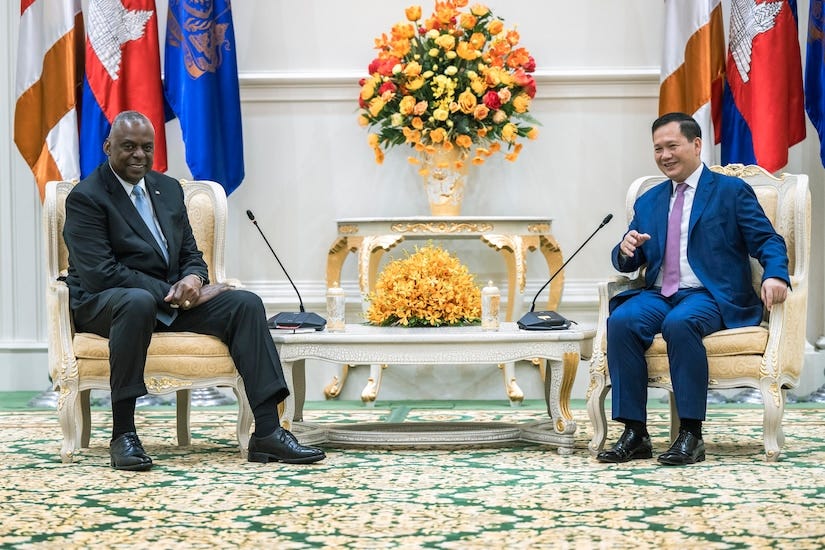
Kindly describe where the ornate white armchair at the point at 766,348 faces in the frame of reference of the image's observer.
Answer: facing the viewer and to the left of the viewer

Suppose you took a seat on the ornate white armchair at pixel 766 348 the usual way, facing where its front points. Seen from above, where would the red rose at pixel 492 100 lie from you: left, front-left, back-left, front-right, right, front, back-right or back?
right

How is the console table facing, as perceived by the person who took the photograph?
facing the viewer

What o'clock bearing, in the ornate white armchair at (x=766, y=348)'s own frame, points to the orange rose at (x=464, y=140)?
The orange rose is roughly at 3 o'clock from the ornate white armchair.

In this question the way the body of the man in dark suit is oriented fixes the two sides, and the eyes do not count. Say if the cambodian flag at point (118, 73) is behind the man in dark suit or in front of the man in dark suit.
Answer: behind

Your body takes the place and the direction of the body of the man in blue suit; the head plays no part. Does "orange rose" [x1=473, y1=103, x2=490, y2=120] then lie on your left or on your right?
on your right

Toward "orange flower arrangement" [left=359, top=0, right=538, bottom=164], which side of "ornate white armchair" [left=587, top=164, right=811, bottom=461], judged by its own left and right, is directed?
right

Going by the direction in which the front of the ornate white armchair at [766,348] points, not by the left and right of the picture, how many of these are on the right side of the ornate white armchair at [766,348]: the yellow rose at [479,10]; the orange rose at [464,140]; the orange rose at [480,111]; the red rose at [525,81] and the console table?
5

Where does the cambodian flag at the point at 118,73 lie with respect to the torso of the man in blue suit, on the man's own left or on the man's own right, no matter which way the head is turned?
on the man's own right

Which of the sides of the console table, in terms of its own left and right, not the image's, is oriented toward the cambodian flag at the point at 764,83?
left

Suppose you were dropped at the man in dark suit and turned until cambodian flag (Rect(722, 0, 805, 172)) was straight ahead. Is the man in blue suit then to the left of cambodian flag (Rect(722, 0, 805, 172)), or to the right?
right

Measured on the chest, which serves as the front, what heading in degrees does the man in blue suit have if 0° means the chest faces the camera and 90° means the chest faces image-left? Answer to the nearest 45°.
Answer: approximately 45°

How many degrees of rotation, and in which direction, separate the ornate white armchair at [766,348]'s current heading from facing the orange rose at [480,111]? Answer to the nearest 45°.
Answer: approximately 90° to its right

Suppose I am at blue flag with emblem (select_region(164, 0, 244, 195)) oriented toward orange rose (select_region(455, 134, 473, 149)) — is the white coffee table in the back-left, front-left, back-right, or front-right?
front-right

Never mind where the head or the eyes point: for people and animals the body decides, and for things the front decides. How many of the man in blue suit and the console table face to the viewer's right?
0

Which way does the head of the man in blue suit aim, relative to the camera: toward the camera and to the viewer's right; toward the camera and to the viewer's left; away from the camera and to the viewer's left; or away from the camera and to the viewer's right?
toward the camera and to the viewer's left

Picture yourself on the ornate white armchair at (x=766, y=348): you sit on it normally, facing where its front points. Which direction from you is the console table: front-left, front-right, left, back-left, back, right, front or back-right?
right

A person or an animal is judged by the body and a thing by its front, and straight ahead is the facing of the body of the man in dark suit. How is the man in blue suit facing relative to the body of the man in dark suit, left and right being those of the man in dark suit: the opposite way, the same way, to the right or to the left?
to the right

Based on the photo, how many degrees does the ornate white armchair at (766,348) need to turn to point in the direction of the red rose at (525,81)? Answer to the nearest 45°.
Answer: approximately 90° to its right

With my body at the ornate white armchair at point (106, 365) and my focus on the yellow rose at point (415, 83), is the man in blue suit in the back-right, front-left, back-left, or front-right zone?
front-right

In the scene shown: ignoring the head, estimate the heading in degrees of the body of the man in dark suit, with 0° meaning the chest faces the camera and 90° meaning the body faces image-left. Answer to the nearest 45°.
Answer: approximately 315°

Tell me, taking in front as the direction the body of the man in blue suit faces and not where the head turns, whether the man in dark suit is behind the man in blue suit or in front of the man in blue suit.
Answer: in front
